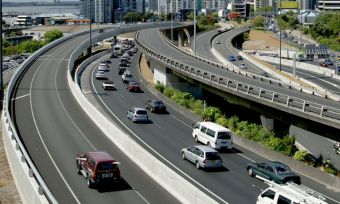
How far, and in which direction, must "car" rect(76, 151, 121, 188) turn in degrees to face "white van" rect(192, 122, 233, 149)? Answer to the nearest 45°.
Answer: approximately 90° to its right

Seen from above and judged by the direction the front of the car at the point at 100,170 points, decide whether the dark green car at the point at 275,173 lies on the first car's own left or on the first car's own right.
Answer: on the first car's own right

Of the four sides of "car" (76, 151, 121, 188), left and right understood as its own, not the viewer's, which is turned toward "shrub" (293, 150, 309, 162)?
right
